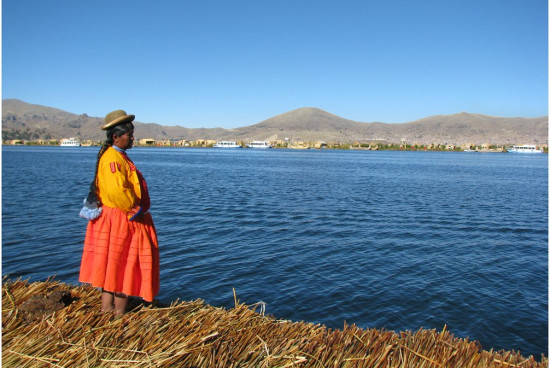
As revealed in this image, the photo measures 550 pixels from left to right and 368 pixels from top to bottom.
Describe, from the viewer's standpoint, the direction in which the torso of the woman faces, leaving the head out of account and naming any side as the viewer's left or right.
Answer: facing to the right of the viewer

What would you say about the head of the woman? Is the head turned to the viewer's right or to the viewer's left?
to the viewer's right
